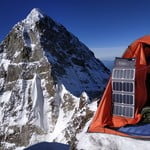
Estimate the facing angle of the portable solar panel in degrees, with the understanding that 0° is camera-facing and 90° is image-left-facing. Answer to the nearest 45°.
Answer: approximately 0°
